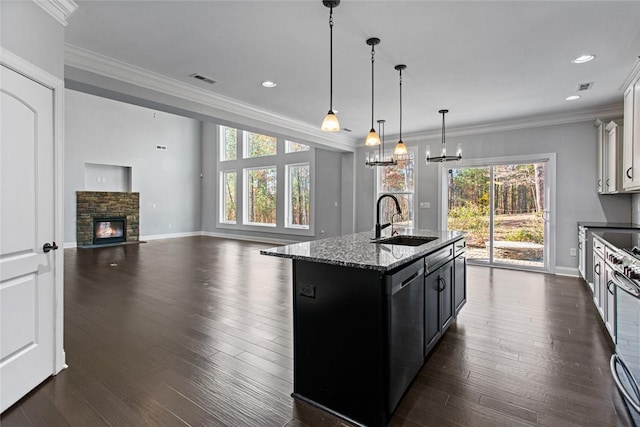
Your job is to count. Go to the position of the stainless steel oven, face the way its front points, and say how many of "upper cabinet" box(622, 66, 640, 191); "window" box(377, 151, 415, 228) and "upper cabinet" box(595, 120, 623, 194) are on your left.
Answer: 0

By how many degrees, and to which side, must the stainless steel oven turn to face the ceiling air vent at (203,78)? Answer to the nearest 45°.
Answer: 0° — it already faces it

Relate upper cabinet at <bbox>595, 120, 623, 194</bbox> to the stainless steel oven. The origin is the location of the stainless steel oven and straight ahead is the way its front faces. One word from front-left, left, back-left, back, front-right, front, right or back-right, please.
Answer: right

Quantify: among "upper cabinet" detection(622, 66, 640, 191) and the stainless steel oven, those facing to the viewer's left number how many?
2

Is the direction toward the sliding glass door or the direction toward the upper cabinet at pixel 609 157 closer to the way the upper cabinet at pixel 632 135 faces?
the sliding glass door

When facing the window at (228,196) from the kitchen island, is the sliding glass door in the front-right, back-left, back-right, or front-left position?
front-right

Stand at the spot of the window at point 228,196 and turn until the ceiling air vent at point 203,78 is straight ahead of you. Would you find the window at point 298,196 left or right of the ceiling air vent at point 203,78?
left

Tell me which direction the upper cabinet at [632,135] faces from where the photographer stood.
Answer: facing to the left of the viewer

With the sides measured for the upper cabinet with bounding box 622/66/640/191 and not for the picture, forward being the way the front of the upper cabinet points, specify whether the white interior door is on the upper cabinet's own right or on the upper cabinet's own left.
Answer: on the upper cabinet's own left

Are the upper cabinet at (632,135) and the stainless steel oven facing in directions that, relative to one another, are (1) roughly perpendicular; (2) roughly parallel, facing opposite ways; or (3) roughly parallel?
roughly parallel

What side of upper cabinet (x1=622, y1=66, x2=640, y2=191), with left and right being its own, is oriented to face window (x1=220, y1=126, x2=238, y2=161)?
front

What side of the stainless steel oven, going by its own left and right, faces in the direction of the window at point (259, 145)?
front

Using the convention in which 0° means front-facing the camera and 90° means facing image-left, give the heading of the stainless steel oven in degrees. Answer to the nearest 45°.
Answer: approximately 90°

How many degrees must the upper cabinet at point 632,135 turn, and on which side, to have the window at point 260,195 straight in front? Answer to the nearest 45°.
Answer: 0° — it already faces it
